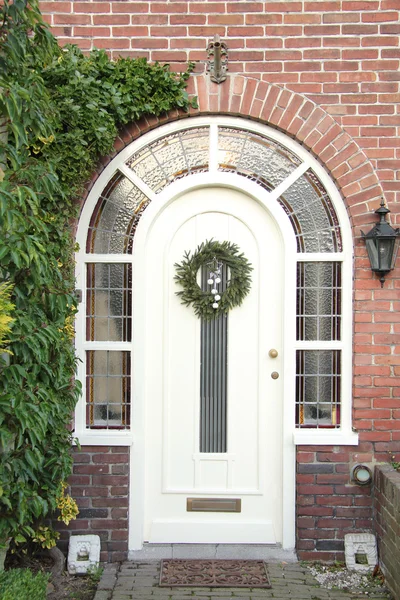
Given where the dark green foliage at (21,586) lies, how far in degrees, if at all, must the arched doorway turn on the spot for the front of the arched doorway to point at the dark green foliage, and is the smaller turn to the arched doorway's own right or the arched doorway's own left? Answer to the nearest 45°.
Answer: approximately 45° to the arched doorway's own right

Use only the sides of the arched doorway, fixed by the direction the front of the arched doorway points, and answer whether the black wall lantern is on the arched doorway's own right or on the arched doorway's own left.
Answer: on the arched doorway's own left

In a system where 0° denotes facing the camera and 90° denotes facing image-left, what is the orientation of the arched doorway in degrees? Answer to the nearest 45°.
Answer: approximately 0°

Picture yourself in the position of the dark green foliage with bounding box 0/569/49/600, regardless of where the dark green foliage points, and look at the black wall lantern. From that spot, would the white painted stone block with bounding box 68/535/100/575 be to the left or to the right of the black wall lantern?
left

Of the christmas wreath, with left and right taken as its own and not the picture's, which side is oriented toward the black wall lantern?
left

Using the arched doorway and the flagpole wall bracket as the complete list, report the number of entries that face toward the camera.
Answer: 2

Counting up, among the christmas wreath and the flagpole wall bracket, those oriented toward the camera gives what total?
2
